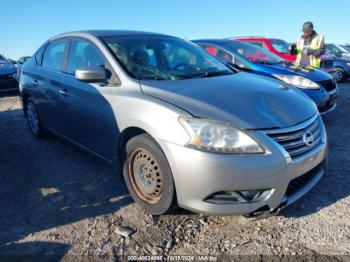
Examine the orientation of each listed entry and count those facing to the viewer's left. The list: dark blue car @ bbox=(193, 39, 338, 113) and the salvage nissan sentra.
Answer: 0

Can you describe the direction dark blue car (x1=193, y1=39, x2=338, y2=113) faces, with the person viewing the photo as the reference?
facing the viewer and to the right of the viewer

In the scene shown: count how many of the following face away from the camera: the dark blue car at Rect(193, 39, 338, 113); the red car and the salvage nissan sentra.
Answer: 0

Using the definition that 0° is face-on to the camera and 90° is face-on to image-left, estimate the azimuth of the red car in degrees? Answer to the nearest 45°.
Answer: approximately 315°

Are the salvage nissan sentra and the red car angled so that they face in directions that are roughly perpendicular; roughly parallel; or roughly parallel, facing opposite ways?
roughly parallel

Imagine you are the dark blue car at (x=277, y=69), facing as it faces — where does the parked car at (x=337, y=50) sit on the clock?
The parked car is roughly at 8 o'clock from the dark blue car.

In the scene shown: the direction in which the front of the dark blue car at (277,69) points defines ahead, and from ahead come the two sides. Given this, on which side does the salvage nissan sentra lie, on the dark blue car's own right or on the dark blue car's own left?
on the dark blue car's own right

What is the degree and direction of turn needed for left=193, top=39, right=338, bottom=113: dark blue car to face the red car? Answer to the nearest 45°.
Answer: approximately 135° to its left

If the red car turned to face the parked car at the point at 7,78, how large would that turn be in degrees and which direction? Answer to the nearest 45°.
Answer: approximately 135° to its right

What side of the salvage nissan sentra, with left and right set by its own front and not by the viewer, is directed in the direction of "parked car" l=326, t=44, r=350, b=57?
left

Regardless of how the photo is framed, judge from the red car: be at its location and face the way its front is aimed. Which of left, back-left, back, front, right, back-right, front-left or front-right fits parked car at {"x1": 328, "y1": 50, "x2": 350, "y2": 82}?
left

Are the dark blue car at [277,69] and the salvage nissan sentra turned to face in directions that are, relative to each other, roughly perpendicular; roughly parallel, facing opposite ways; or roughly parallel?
roughly parallel

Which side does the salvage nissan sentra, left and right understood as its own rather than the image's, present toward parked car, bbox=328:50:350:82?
left

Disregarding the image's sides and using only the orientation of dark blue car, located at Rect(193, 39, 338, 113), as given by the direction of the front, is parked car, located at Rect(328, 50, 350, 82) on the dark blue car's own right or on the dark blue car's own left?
on the dark blue car's own left

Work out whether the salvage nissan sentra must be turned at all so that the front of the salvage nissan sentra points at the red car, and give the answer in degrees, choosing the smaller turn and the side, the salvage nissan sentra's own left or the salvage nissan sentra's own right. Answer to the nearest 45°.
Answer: approximately 135° to the salvage nissan sentra's own left
